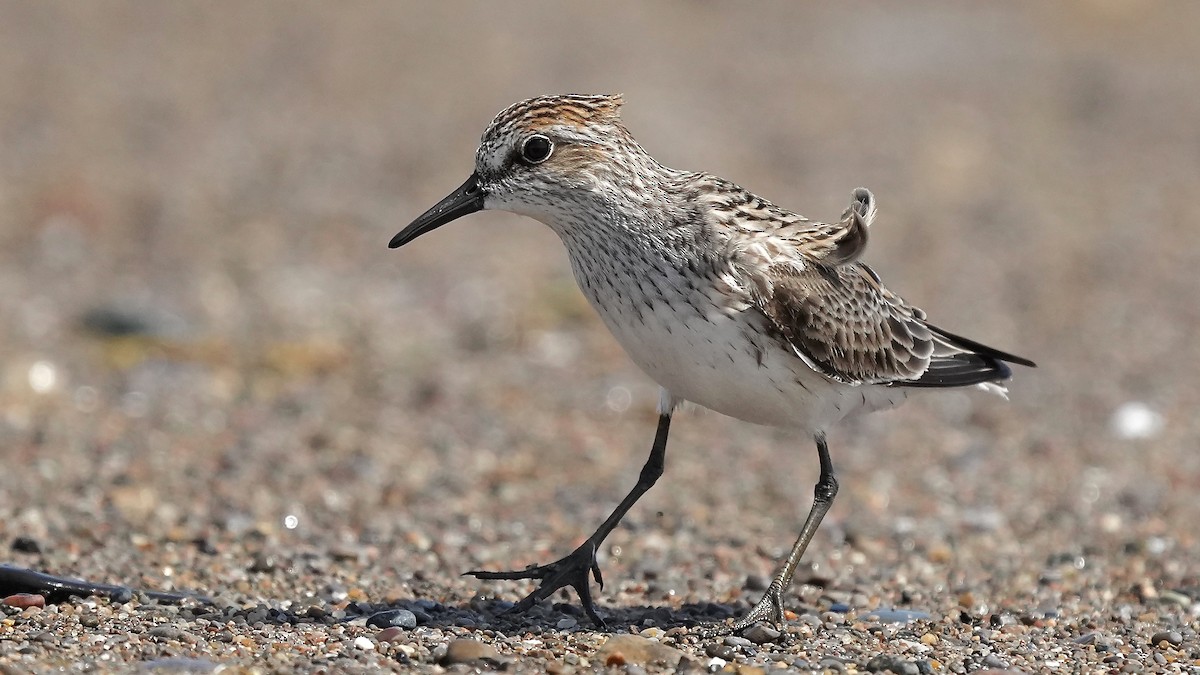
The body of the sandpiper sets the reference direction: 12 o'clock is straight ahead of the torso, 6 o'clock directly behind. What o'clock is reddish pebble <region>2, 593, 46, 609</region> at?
The reddish pebble is roughly at 12 o'clock from the sandpiper.

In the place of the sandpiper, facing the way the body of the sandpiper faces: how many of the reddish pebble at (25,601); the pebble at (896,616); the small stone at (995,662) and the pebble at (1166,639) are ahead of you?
1

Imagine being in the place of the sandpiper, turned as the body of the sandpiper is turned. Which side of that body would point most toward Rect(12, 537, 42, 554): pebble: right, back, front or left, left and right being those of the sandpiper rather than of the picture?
front

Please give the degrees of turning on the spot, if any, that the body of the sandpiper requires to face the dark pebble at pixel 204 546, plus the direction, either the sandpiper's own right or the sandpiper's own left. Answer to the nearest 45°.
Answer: approximately 45° to the sandpiper's own right

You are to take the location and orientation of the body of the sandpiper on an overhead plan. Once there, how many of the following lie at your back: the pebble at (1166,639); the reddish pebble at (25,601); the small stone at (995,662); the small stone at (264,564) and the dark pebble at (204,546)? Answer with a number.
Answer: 2

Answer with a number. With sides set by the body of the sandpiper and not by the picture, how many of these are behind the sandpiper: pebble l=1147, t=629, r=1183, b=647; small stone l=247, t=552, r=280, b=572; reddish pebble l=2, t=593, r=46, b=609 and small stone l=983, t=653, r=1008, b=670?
2

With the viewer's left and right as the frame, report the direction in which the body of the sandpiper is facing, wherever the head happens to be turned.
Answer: facing to the left of the viewer

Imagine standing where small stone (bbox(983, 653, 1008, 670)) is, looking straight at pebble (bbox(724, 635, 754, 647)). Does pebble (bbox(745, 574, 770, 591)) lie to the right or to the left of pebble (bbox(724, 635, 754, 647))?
right
